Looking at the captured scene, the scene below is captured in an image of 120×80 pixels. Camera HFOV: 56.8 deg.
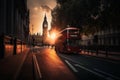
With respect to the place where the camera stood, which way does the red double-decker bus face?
facing the viewer and to the right of the viewer
